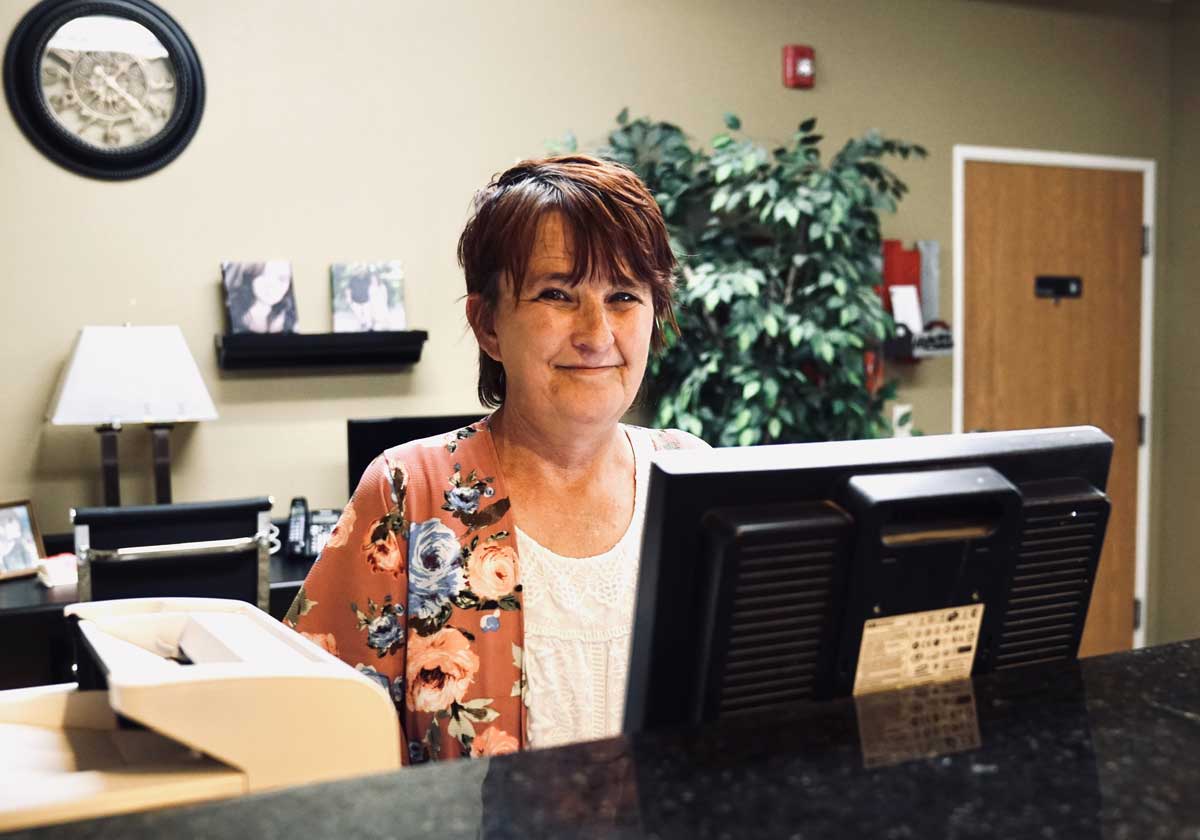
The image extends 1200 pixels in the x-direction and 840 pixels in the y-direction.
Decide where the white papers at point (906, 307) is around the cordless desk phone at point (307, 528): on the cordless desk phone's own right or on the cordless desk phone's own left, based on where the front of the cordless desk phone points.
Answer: on the cordless desk phone's own left

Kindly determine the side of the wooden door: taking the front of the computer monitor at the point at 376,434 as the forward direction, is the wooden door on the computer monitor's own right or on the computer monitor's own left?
on the computer monitor's own left

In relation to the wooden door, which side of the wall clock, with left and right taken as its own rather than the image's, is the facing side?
left
